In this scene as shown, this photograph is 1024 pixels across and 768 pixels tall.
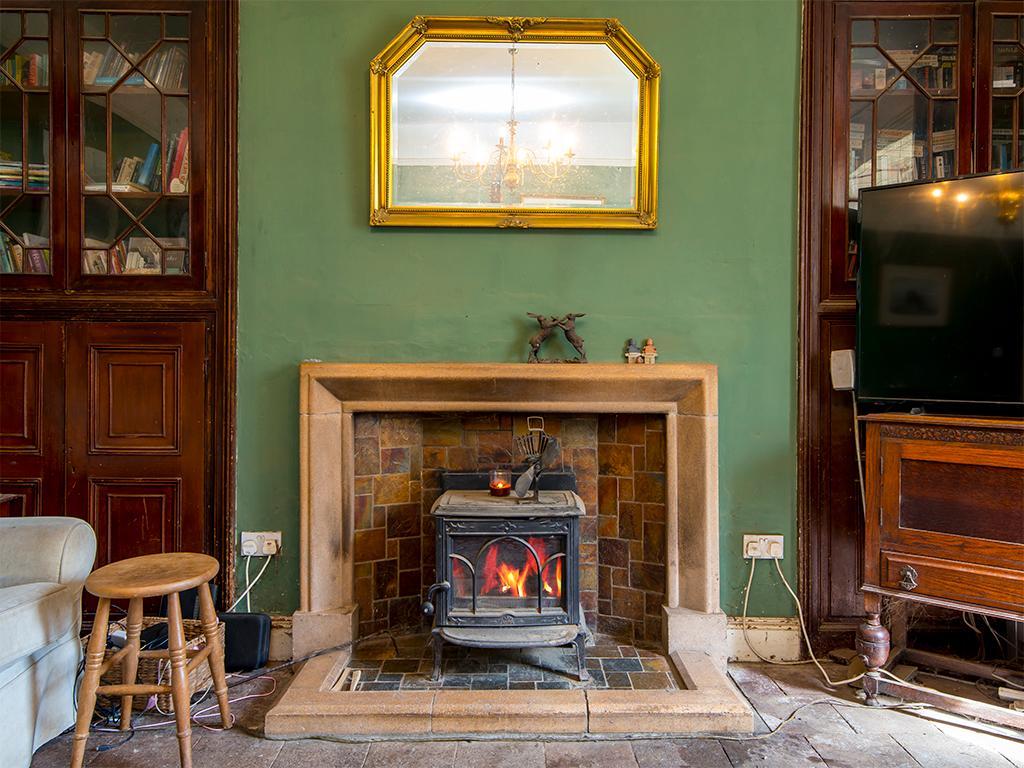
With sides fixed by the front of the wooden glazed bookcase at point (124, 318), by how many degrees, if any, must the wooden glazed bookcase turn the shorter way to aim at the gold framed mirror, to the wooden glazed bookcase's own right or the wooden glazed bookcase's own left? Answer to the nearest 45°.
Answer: approximately 45° to the wooden glazed bookcase's own left

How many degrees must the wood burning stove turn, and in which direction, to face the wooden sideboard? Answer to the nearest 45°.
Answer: approximately 90° to its left

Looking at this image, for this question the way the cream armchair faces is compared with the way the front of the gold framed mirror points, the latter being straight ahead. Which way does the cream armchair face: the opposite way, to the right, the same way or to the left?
to the left

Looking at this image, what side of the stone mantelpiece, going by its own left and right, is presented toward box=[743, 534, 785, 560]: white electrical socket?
left

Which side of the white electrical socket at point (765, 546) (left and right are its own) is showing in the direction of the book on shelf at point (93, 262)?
right

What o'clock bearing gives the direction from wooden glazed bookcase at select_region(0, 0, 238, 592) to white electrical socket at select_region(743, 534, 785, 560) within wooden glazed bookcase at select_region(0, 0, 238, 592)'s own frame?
The white electrical socket is roughly at 10 o'clock from the wooden glazed bookcase.

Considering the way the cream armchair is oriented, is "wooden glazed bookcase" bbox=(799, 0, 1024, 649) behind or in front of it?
in front

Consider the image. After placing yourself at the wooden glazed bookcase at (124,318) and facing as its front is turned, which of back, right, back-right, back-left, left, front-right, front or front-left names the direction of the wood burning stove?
front-left

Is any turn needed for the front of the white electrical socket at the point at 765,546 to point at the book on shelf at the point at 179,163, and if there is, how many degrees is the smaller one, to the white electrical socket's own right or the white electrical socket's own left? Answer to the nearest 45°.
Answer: approximately 90° to the white electrical socket's own right
